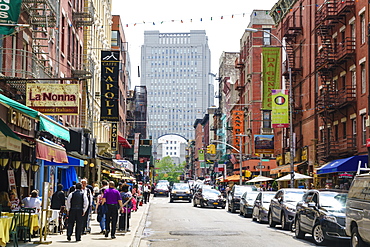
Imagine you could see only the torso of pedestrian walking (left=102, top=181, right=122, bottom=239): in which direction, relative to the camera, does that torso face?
away from the camera

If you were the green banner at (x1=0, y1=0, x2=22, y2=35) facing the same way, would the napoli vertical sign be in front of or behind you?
behind

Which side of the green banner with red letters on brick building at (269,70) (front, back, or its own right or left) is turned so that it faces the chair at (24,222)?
front

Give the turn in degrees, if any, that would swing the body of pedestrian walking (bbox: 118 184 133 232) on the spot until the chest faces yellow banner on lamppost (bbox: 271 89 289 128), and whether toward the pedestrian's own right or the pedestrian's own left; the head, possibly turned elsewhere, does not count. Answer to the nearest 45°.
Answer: approximately 45° to the pedestrian's own right

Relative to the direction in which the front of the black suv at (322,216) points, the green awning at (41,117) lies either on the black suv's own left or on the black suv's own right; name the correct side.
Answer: on the black suv's own right

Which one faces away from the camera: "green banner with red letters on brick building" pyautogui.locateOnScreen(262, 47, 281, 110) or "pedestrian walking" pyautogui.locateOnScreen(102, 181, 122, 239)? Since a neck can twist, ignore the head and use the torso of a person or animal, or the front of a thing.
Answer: the pedestrian walking

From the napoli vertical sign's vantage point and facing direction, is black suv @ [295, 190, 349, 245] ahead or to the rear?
ahead

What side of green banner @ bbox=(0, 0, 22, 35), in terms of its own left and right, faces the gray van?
left

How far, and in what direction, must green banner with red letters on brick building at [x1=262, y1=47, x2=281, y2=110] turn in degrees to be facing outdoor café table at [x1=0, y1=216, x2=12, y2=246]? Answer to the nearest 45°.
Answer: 0° — it already faces it

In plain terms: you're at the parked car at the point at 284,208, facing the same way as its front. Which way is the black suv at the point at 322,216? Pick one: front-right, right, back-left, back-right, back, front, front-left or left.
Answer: front-right

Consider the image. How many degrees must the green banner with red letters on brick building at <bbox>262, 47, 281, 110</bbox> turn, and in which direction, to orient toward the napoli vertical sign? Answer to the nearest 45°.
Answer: approximately 90° to its right
